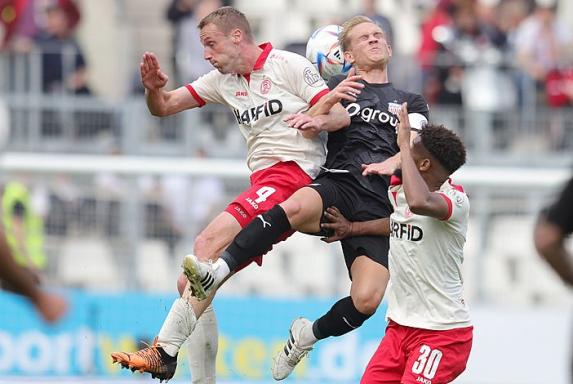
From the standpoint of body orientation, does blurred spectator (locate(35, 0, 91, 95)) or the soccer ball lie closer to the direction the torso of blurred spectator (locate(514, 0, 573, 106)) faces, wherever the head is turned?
the soccer ball

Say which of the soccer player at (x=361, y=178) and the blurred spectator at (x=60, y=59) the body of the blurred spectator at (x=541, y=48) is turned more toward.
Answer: the soccer player

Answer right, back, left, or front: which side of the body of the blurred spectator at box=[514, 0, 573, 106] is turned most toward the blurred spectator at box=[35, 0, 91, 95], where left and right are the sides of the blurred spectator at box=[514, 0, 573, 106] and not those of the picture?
right

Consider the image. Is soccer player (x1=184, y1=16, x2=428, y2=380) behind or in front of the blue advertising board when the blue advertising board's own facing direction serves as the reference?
in front

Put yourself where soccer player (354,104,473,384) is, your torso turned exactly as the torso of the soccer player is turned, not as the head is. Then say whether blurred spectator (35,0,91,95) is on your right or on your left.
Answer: on your right

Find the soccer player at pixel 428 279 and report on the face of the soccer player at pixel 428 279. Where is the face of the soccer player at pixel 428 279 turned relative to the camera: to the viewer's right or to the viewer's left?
to the viewer's left

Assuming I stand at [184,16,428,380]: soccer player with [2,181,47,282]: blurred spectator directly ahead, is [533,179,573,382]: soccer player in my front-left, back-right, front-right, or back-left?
back-left

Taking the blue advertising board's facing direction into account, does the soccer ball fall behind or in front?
in front

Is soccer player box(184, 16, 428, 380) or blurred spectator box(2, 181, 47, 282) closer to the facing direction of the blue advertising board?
the soccer player

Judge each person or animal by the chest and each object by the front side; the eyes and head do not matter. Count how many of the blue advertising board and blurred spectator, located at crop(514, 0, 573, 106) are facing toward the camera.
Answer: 2
